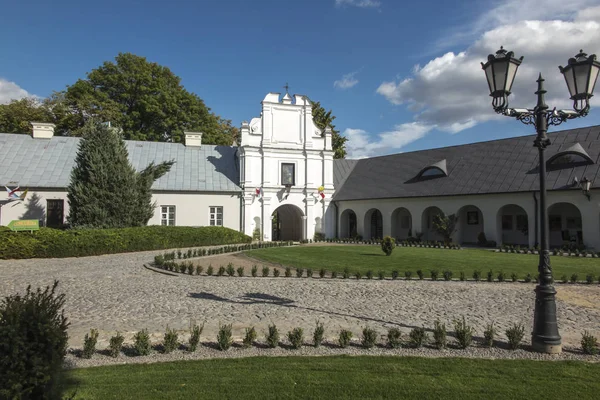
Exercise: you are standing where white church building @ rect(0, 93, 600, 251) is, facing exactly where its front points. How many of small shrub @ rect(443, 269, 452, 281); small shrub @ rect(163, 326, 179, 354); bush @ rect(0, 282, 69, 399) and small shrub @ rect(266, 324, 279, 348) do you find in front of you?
4

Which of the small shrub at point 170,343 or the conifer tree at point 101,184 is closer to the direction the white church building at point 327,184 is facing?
the small shrub

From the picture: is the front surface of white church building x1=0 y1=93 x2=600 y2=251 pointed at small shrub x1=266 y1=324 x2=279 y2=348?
yes

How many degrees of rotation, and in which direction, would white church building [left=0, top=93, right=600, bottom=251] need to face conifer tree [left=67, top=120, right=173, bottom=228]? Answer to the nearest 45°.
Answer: approximately 45° to its right

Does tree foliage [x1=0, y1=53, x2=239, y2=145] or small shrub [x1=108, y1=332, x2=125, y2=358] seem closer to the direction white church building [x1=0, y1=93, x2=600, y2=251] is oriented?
the small shrub

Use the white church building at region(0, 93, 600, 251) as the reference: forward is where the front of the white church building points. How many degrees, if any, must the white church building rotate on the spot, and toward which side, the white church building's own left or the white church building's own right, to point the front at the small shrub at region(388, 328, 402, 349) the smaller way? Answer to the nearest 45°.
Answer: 0° — it already faces it

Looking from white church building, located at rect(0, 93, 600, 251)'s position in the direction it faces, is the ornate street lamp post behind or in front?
in front

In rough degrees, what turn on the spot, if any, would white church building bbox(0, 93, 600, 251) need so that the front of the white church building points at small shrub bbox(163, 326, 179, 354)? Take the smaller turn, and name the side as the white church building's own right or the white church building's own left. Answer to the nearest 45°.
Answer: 0° — it already faces it

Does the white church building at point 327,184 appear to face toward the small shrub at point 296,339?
yes

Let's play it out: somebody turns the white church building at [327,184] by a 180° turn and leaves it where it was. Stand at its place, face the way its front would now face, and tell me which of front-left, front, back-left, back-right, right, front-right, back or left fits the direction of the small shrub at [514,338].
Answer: back

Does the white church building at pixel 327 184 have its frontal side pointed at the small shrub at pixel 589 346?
yes

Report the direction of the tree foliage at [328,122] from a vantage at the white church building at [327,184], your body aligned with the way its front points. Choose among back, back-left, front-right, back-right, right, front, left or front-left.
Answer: back

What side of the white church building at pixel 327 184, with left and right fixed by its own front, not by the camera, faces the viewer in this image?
front

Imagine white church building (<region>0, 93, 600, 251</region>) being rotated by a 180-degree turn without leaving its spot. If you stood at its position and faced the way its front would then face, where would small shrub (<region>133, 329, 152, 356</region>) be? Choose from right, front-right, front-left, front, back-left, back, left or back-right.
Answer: back

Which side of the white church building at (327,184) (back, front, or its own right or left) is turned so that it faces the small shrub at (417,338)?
front

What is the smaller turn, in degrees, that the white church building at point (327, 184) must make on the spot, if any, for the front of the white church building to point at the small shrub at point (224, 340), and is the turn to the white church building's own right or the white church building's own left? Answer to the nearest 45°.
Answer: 0° — it already faces it

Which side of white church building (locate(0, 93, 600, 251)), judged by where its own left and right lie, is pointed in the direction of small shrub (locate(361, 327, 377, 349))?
front
